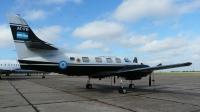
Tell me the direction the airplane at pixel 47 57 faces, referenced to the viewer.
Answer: facing away from the viewer and to the right of the viewer
